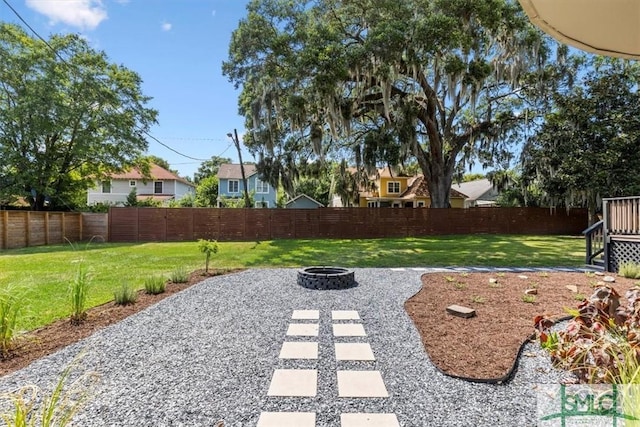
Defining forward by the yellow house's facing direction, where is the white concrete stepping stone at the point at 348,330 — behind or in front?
in front

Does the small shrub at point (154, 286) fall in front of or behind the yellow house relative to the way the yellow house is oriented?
in front

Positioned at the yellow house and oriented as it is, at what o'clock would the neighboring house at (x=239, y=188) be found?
The neighboring house is roughly at 3 o'clock from the yellow house.

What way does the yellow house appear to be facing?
toward the camera

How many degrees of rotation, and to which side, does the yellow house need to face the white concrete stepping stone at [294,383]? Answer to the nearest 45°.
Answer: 0° — it already faces it

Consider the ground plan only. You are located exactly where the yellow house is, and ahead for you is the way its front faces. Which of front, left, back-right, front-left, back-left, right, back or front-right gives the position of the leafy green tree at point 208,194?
right

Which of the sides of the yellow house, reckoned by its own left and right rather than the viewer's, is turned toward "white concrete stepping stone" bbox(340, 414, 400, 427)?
front

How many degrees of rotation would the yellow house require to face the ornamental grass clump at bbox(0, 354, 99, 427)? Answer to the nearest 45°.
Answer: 0° — it already faces it

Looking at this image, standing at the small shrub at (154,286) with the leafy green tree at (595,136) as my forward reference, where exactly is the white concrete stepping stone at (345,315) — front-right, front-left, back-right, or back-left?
front-right

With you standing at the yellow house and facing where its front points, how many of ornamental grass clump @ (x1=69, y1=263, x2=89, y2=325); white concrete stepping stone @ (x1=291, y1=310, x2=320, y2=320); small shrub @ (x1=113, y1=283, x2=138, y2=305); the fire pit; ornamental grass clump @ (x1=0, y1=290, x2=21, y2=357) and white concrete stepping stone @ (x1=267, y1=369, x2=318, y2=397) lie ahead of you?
6

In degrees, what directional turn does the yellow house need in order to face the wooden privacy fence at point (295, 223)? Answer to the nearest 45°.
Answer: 0° — it already faces it

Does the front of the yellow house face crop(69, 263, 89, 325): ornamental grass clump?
yes

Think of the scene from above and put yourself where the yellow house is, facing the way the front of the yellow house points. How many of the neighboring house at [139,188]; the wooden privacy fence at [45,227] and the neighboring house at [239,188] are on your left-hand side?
0

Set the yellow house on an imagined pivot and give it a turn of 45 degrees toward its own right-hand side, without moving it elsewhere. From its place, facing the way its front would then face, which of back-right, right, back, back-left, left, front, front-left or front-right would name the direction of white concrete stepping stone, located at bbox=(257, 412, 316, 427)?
front-left

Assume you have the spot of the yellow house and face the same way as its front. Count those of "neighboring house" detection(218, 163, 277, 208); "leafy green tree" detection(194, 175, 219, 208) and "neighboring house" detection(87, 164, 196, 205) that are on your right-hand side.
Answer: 3

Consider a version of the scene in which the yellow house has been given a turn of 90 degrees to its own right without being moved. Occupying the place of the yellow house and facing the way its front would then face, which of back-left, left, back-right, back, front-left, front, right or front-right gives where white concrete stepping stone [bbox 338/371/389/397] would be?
left

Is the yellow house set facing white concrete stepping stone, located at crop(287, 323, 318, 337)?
yes

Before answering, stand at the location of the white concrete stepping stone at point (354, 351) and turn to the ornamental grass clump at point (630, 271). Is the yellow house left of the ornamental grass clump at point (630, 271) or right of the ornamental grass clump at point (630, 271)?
left

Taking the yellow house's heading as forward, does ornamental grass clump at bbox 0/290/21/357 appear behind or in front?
in front

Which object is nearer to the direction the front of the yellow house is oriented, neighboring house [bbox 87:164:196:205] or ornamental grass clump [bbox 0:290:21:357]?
the ornamental grass clump
